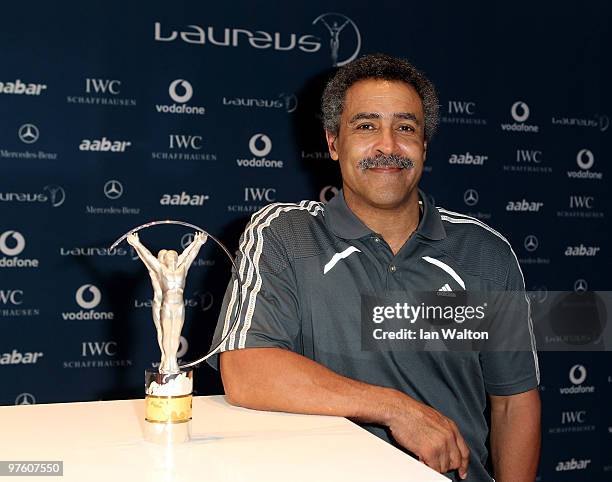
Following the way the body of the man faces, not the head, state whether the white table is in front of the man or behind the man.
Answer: in front

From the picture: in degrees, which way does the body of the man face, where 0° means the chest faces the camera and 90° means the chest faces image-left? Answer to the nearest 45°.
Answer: approximately 0°

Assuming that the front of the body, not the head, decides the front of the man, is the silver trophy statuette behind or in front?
in front
